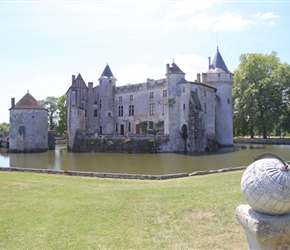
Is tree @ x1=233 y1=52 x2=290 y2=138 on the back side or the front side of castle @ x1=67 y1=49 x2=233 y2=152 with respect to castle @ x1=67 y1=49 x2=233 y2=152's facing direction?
on the back side

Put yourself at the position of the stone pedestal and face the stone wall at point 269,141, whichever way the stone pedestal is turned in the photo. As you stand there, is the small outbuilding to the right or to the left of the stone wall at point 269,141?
left

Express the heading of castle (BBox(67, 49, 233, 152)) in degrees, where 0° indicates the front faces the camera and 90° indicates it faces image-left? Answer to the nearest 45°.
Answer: approximately 45°

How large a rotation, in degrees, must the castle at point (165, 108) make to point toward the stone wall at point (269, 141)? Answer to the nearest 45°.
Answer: approximately 135° to its left

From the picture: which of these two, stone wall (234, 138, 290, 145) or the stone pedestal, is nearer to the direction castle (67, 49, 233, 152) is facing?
the stone pedestal
